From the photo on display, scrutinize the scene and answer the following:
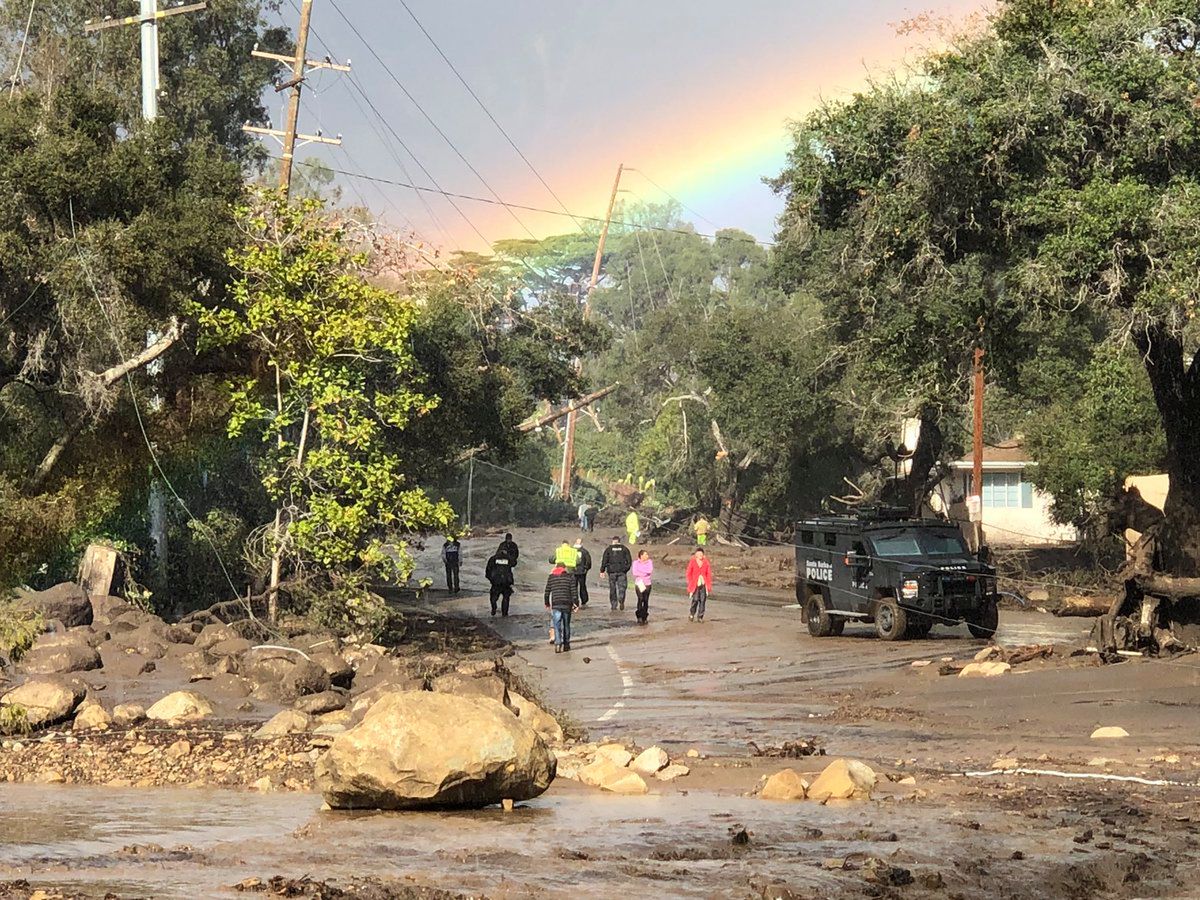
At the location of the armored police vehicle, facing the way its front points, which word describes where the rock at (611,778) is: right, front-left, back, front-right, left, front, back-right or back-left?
front-right

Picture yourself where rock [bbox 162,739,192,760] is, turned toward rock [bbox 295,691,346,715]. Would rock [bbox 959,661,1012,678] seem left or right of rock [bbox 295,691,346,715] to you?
right

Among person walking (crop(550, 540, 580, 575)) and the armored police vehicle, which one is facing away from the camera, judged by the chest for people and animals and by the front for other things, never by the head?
the person walking

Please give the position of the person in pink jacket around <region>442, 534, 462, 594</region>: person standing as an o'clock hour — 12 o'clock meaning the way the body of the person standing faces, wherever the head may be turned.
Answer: The person in pink jacket is roughly at 5 o'clock from the person standing.

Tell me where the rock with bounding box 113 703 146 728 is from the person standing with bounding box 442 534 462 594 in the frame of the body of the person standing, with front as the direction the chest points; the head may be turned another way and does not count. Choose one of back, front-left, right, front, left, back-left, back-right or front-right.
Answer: back

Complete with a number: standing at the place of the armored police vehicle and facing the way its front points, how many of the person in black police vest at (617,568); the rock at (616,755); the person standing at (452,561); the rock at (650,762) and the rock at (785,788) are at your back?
2

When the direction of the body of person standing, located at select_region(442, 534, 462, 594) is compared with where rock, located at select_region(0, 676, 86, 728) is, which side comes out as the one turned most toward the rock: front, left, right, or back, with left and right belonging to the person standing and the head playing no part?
back

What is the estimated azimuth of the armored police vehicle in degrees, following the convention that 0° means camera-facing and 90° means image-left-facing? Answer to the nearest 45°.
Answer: approximately 315°

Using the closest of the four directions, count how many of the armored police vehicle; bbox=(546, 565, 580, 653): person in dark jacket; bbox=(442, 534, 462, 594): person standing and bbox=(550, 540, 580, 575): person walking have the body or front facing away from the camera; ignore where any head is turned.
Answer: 3

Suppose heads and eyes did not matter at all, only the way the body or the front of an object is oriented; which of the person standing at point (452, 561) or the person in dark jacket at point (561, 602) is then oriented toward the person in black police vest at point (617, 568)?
the person in dark jacket

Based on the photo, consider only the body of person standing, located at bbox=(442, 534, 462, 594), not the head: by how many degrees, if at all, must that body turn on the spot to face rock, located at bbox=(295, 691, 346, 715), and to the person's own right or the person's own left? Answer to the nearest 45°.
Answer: approximately 180°

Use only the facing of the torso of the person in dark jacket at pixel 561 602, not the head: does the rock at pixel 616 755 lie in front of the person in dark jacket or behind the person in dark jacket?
behind

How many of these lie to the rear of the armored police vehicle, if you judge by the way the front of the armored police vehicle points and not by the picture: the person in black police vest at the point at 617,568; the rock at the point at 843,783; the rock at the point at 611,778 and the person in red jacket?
2

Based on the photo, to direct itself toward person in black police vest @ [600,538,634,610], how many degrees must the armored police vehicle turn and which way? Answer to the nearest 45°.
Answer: approximately 180°

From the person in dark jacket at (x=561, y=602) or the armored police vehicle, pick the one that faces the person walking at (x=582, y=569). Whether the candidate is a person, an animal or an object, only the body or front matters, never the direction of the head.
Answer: the person in dark jacket

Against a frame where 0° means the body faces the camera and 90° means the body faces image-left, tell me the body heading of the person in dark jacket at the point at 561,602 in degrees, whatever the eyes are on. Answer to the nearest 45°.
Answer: approximately 180°

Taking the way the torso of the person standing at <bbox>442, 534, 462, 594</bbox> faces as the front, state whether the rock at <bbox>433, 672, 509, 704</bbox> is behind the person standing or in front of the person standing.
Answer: behind

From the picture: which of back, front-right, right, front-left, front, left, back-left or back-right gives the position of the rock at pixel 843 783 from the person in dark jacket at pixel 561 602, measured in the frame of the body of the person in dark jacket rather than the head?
back

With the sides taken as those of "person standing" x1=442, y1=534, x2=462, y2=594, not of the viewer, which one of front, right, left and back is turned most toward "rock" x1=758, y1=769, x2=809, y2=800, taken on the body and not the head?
back

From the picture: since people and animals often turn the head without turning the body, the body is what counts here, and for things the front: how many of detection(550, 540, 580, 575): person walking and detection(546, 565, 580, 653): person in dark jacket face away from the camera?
2
